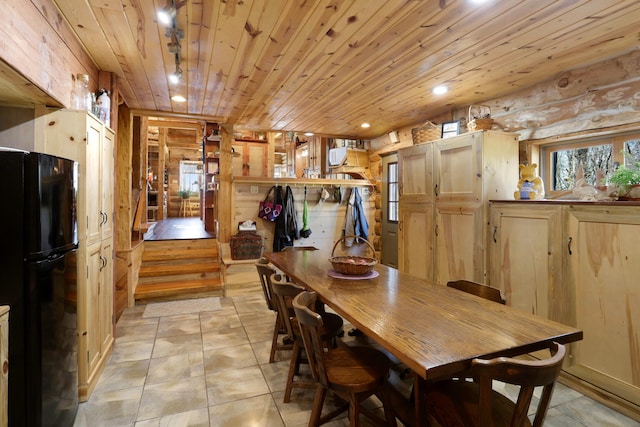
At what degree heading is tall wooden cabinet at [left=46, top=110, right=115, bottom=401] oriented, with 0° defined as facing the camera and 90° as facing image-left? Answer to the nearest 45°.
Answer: approximately 270°

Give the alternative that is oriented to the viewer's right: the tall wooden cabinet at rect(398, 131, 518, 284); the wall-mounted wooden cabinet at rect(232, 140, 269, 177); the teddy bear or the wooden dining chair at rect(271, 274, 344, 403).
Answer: the wooden dining chair

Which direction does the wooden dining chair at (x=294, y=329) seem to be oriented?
to the viewer's right

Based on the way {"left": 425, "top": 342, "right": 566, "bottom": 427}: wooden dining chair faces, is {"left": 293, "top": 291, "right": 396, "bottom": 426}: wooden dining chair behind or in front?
in front

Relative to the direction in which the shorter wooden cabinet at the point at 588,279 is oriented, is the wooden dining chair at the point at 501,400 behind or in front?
in front

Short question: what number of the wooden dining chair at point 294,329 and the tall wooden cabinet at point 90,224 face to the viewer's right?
2

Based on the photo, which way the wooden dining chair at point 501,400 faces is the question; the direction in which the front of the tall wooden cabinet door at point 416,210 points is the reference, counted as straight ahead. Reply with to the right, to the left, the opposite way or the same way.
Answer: to the right

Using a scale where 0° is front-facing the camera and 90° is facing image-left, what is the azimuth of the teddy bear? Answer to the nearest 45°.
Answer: approximately 45°

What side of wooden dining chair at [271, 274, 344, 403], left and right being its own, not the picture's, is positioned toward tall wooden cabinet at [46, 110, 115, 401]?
back

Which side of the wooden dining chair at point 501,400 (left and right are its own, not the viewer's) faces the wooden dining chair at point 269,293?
front
